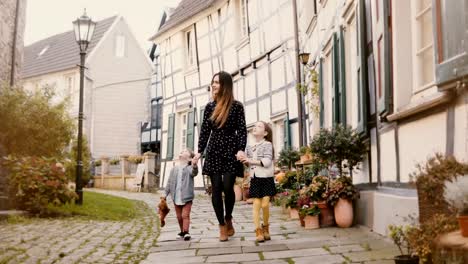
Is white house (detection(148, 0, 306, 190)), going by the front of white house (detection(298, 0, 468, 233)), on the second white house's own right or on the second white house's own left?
on the second white house's own right

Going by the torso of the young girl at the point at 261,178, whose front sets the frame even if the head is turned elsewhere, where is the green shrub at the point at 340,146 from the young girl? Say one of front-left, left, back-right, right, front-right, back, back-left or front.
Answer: back

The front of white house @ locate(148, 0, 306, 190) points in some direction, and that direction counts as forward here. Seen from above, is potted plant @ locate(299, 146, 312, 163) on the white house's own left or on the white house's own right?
on the white house's own left

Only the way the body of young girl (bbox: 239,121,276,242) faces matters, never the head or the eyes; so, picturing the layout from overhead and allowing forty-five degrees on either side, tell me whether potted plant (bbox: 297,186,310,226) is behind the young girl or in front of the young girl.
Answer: behind

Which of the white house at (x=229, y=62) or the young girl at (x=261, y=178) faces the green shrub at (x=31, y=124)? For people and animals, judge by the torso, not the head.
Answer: the white house

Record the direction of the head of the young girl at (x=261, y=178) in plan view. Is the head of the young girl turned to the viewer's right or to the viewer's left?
to the viewer's left

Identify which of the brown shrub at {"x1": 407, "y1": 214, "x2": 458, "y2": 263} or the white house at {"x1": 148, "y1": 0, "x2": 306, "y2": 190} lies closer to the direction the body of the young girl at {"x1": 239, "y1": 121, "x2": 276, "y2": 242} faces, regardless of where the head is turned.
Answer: the brown shrub

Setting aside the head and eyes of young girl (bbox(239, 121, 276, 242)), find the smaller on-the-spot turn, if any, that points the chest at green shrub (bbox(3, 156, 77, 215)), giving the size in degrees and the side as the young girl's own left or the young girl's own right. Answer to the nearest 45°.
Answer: approximately 90° to the young girl's own right

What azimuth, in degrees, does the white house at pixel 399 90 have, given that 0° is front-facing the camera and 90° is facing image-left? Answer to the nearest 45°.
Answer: approximately 45°

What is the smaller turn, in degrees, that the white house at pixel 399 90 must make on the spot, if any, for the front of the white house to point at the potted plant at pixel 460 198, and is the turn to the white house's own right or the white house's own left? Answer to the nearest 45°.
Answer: approximately 45° to the white house's own left

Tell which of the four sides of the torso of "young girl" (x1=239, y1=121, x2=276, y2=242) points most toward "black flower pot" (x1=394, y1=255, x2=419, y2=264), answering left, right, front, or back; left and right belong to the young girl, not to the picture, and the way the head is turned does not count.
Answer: left

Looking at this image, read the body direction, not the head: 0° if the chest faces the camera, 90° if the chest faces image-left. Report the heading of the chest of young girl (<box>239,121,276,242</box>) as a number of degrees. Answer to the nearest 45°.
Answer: approximately 45°
